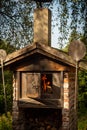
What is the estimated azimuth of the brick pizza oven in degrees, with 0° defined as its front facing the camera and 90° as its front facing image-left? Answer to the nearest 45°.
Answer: approximately 0°
